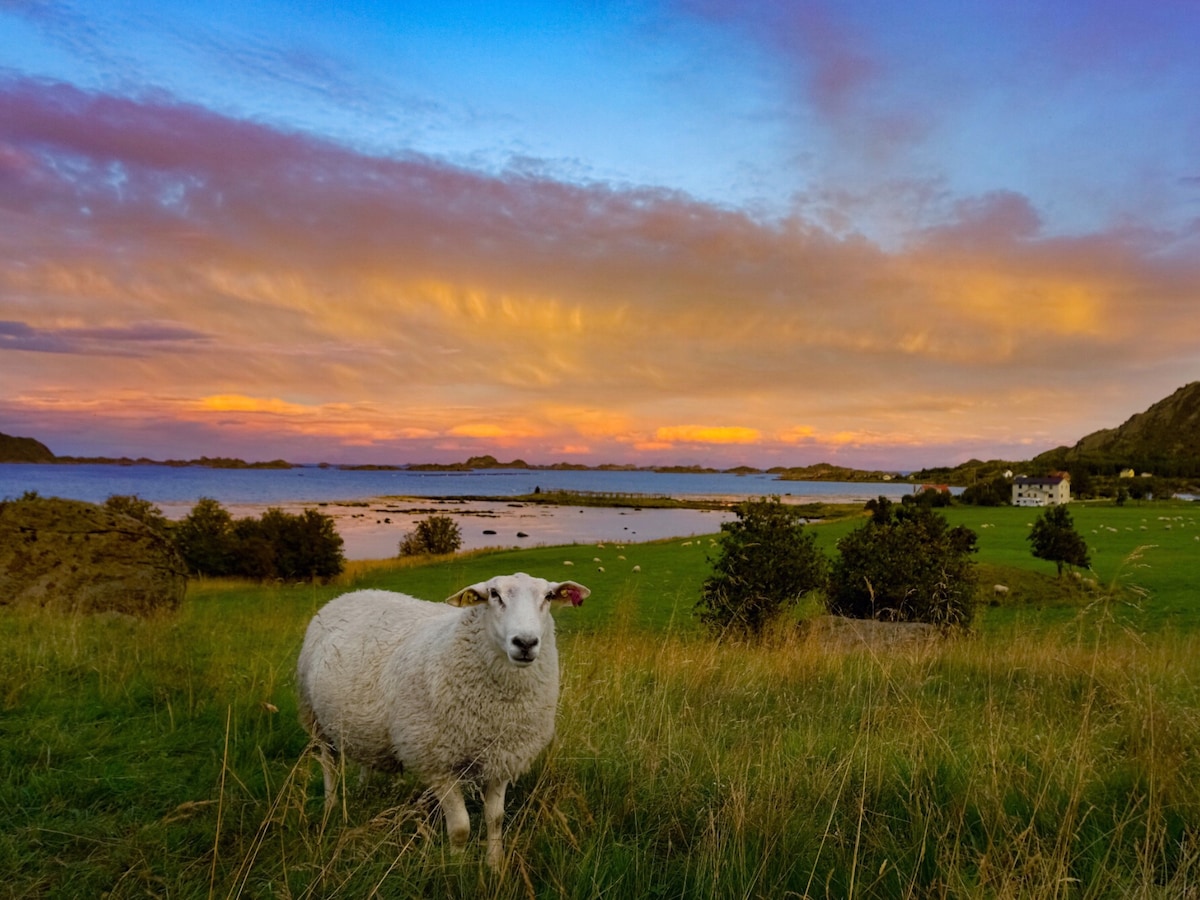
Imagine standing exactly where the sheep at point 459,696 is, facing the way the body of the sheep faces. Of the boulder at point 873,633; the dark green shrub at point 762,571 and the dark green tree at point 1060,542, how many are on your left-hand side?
3

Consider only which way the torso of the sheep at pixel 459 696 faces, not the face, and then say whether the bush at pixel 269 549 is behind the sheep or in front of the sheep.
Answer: behind

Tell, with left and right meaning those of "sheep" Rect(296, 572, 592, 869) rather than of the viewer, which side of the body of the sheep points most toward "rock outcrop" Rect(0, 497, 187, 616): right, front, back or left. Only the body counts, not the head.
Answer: back

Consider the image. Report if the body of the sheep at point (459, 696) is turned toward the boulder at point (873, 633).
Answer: no

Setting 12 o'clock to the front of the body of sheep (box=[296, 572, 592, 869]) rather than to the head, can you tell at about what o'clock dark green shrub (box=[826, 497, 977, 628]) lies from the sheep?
The dark green shrub is roughly at 9 o'clock from the sheep.

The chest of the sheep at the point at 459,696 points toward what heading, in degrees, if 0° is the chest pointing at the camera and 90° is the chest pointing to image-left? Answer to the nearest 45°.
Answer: approximately 315°

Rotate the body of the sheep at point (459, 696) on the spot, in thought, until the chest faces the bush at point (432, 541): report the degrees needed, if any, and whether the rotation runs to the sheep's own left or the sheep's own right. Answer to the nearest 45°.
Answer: approximately 135° to the sheep's own left

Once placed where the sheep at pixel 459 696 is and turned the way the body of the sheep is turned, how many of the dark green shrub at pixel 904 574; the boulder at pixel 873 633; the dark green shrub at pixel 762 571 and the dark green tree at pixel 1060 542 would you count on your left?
4

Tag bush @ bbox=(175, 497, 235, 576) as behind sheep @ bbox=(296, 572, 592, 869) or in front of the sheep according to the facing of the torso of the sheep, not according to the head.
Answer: behind

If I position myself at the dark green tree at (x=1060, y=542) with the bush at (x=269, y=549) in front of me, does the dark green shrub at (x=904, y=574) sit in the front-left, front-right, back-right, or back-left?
front-left

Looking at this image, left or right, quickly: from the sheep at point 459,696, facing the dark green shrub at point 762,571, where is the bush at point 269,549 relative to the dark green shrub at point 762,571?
left

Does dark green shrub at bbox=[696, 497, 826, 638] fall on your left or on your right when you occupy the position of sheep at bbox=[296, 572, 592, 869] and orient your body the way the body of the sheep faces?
on your left

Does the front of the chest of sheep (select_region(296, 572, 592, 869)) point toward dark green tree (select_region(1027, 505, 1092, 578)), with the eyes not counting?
no
